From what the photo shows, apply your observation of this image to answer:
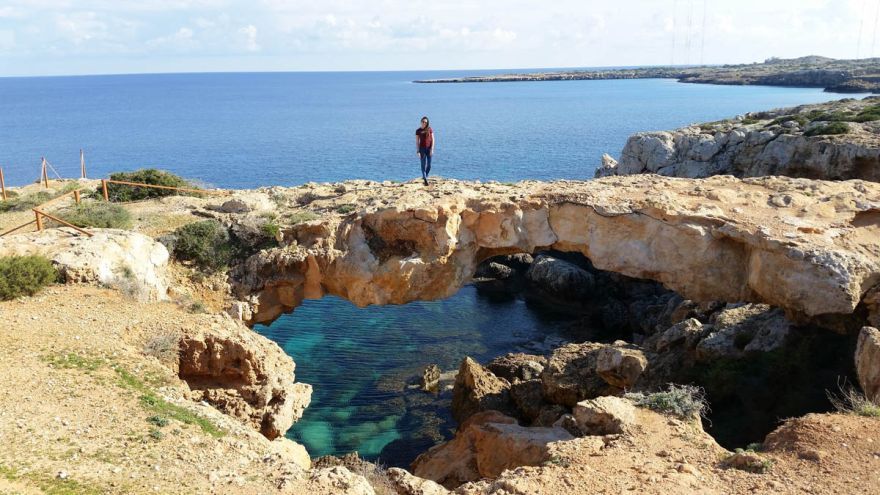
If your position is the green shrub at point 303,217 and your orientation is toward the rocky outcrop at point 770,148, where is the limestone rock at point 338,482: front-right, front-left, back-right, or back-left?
back-right

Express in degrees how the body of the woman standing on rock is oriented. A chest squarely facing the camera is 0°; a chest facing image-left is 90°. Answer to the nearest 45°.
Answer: approximately 0°

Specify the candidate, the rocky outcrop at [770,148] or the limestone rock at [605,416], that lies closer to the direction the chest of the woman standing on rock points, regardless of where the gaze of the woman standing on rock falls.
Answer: the limestone rock

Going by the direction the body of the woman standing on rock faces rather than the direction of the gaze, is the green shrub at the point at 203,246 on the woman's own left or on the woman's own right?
on the woman's own right

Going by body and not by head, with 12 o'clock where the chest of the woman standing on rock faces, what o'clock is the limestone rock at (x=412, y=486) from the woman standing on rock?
The limestone rock is roughly at 12 o'clock from the woman standing on rock.

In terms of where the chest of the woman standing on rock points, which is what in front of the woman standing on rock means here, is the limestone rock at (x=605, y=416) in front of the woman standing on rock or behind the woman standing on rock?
in front
